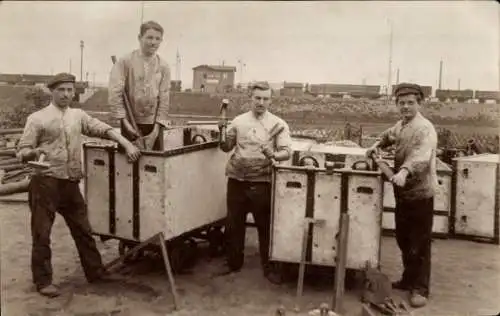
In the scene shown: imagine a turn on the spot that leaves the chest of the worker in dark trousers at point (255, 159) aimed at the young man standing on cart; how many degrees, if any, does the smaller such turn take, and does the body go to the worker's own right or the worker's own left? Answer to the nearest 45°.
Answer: approximately 90° to the worker's own right

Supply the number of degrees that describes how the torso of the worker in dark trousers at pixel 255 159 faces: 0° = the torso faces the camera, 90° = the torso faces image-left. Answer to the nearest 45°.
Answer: approximately 0°

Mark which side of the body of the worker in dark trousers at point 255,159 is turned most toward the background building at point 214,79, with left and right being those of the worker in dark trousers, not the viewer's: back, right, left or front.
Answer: back

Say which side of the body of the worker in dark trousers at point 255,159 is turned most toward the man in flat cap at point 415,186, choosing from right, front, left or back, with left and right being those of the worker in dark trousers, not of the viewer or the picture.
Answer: left

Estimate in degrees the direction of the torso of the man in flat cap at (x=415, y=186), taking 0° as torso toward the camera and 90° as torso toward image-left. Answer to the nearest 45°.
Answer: approximately 45°

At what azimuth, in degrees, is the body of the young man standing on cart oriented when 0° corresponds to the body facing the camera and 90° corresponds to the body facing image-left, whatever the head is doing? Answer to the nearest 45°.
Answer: approximately 315°

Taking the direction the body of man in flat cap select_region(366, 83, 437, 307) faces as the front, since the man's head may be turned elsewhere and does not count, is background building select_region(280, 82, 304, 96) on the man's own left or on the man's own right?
on the man's own right

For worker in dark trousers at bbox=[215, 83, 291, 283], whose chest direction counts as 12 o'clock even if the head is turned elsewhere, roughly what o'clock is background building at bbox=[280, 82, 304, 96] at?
The background building is roughly at 6 o'clock from the worker in dark trousers.
